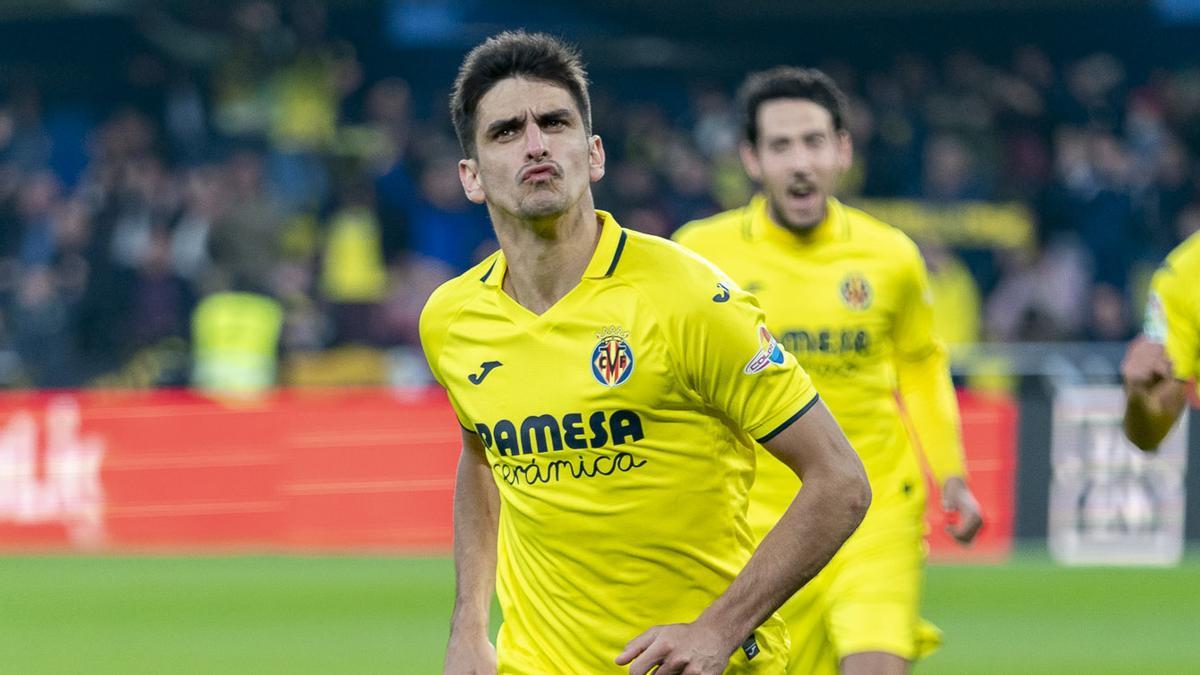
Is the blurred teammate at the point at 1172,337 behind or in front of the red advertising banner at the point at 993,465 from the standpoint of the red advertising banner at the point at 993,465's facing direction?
in front

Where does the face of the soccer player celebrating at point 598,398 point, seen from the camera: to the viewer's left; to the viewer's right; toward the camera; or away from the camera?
toward the camera

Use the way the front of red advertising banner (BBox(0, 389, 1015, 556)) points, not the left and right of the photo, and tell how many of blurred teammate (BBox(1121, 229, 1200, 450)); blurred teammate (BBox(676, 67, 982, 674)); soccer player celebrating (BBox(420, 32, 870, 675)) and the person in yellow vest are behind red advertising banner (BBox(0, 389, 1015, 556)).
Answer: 1

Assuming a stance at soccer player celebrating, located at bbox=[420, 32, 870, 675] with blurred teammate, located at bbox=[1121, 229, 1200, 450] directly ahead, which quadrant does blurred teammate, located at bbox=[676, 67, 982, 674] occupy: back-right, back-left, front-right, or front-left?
front-left

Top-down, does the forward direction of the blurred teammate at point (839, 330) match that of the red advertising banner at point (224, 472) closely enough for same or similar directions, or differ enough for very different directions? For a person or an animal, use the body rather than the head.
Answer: same or similar directions

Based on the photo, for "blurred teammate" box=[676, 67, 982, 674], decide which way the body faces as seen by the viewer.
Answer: toward the camera

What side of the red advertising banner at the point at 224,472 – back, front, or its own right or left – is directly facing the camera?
front

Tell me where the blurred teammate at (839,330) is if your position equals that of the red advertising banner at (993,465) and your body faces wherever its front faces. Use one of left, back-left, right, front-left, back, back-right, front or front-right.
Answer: front

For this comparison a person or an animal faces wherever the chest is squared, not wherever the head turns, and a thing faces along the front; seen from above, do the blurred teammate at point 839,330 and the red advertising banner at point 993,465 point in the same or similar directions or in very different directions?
same or similar directions
